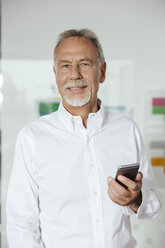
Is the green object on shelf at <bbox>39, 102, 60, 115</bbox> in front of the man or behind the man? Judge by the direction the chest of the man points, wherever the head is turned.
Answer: behind

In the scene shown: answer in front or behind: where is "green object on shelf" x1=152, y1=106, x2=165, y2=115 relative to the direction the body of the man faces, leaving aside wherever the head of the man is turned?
behind

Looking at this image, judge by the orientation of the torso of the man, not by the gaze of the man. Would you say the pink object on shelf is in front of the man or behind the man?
behind

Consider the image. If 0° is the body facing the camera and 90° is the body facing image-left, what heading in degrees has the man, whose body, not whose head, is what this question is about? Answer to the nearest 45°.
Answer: approximately 0°
